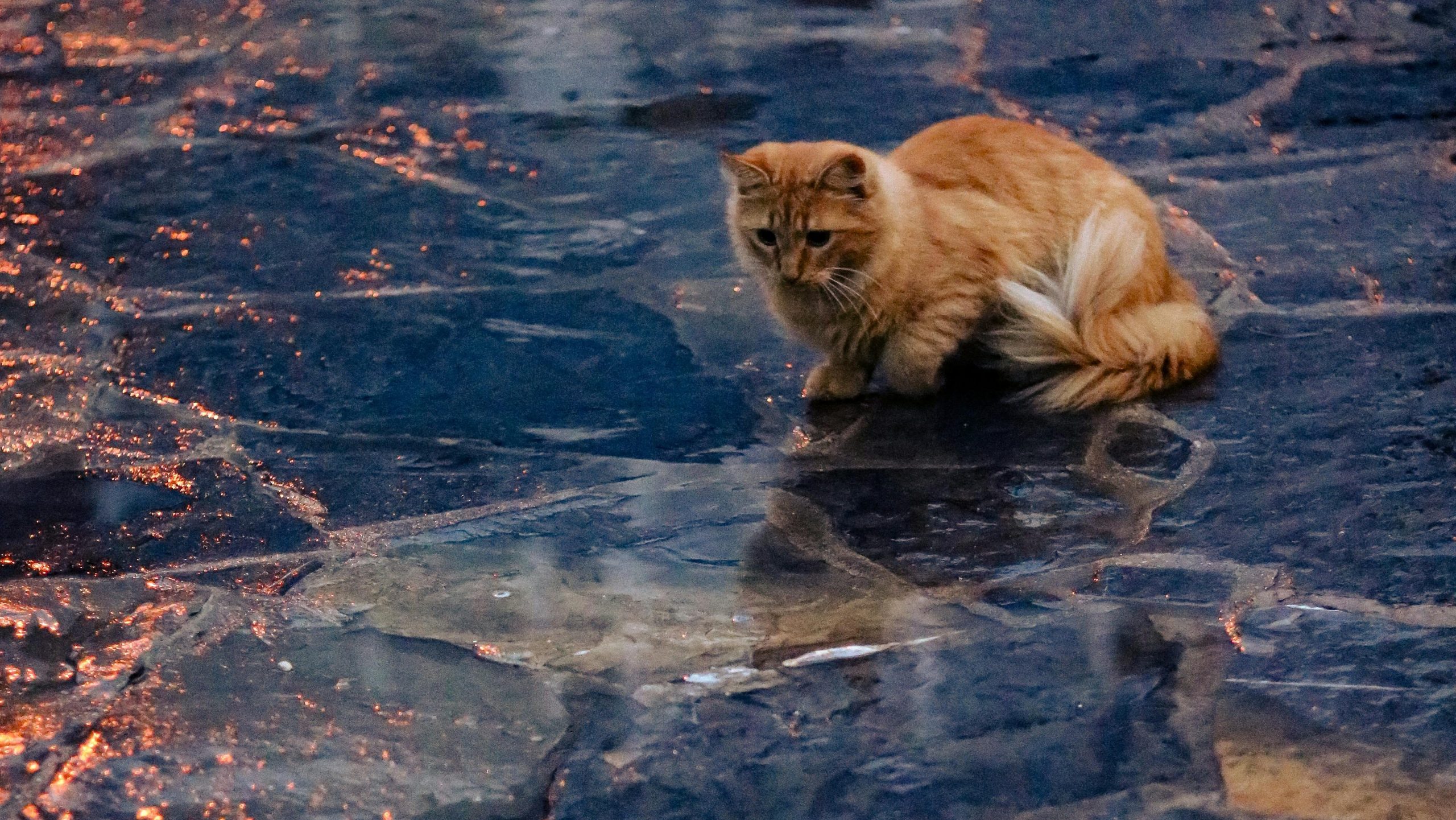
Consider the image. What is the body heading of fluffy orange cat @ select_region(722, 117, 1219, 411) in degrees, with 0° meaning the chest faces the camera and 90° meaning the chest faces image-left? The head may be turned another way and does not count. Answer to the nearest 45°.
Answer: approximately 45°
